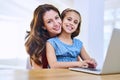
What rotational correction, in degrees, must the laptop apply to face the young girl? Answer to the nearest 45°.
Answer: approximately 45° to its right

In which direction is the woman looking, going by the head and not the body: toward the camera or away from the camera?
toward the camera

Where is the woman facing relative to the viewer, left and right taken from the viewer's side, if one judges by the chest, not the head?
facing the viewer and to the right of the viewer

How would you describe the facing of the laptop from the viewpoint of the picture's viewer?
facing away from the viewer and to the left of the viewer

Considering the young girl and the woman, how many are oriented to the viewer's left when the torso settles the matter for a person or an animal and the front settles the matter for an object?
0

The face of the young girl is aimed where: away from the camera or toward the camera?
toward the camera

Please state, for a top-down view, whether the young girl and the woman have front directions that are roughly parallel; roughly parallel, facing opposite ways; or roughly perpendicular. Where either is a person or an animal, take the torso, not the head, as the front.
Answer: roughly parallel

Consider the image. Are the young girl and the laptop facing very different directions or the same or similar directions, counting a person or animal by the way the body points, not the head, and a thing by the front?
very different directions
